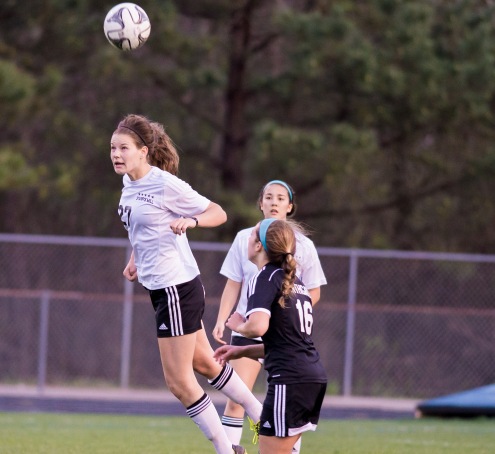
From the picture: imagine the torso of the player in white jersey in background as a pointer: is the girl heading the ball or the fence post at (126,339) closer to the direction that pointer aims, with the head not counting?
the girl heading the ball

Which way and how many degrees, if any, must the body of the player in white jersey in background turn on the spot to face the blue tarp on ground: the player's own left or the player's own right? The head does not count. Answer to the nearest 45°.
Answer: approximately 135° to the player's own left

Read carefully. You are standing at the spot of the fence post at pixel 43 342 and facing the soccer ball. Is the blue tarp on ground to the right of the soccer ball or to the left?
left

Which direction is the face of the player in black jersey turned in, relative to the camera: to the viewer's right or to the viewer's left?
to the viewer's left

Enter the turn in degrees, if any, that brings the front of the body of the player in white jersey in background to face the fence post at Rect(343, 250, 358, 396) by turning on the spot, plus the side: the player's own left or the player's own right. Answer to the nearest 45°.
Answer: approximately 180°

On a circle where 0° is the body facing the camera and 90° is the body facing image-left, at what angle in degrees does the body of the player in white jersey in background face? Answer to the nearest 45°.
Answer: approximately 0°

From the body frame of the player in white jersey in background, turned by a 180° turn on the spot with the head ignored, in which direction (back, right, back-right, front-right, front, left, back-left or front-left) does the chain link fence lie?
front

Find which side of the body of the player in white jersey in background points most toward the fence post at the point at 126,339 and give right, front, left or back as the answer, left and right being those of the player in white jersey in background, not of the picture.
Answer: back
